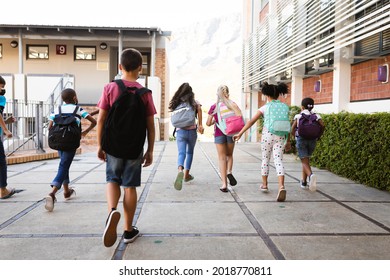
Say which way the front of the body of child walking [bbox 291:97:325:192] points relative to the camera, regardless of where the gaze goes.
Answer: away from the camera

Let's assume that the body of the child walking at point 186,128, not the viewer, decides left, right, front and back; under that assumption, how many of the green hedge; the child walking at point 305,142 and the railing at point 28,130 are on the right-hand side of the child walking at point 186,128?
2

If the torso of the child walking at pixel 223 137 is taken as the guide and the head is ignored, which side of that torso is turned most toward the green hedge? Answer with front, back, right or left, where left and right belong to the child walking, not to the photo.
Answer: right

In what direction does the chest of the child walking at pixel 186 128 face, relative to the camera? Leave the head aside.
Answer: away from the camera

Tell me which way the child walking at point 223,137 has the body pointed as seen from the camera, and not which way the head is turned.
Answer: away from the camera

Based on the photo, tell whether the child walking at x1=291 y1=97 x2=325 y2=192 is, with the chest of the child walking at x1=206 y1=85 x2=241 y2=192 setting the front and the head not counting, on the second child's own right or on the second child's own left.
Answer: on the second child's own right

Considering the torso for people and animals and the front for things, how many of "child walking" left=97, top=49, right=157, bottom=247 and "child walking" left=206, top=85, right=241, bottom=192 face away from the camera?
2

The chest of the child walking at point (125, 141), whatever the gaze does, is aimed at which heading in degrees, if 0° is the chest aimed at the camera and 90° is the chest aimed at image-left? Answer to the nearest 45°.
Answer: approximately 180°

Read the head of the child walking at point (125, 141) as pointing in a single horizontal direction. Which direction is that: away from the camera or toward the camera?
away from the camera

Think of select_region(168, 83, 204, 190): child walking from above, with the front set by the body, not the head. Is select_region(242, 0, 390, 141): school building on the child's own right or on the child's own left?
on the child's own right
